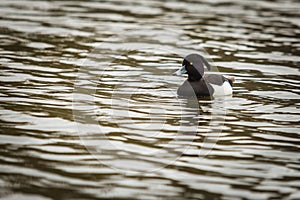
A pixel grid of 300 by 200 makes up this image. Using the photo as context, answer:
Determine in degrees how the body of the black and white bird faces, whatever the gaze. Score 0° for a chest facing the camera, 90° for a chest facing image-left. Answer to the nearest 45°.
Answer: approximately 45°
